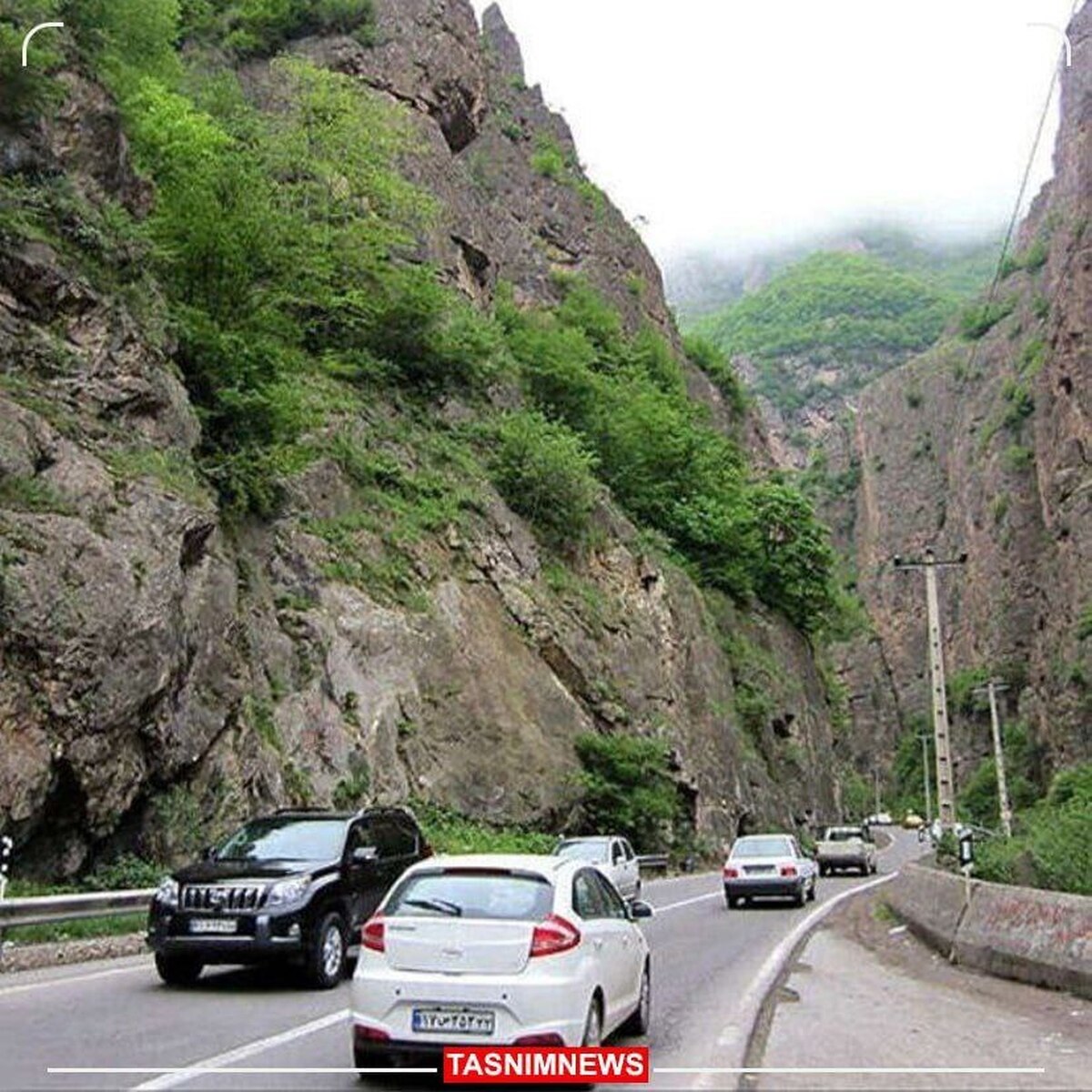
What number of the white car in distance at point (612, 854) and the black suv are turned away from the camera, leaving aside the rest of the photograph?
0

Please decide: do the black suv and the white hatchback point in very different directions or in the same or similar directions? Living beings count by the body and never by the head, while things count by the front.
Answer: very different directions

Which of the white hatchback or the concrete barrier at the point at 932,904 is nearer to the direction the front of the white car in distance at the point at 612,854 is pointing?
the white hatchback

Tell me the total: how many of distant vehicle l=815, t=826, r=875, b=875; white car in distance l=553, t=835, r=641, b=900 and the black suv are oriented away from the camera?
1

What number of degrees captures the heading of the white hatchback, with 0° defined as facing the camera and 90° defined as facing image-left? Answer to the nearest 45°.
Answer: approximately 225°

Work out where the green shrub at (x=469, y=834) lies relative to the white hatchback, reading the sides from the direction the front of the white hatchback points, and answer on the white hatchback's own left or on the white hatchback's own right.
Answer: on the white hatchback's own left

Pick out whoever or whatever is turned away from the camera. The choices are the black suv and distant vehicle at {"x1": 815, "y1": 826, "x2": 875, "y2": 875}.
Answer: the distant vehicle

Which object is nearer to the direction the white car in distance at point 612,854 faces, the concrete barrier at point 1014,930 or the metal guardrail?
the metal guardrail

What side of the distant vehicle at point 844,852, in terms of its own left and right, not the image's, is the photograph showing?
back

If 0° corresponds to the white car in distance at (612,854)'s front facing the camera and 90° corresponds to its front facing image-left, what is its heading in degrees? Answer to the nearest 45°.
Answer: approximately 45°

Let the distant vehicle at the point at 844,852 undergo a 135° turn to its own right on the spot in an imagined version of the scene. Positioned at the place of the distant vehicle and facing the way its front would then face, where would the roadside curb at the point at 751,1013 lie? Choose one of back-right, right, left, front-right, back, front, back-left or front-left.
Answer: front-right

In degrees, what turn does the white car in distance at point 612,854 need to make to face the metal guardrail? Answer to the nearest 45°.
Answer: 0° — it already faces it

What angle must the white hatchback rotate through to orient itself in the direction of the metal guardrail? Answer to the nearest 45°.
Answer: approximately 90° to its left
